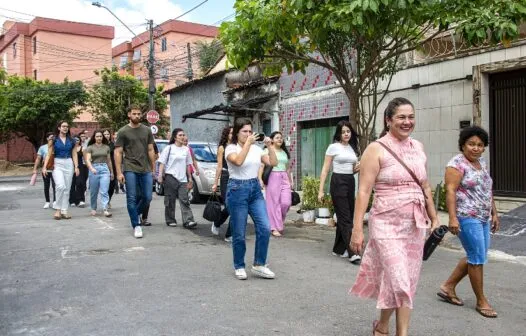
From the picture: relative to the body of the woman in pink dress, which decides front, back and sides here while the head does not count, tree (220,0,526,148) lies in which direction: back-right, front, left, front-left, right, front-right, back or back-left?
back-left

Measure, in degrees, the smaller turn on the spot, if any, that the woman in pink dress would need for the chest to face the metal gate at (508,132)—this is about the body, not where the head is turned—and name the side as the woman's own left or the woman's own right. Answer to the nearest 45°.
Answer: approximately 135° to the woman's own left

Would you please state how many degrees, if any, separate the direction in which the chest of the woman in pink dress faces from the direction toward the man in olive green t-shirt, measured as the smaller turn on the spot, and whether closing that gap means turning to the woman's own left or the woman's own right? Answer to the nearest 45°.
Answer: approximately 180°

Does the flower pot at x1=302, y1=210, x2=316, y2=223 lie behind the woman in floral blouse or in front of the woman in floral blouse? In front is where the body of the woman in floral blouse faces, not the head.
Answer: behind

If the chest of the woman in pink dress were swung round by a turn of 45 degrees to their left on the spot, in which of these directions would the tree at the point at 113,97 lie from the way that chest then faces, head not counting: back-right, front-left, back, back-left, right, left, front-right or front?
back-left

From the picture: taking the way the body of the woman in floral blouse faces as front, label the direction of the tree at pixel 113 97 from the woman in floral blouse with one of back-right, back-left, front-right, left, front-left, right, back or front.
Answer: back

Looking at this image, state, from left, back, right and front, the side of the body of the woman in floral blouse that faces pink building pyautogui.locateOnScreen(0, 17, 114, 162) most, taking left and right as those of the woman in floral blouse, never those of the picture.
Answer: back

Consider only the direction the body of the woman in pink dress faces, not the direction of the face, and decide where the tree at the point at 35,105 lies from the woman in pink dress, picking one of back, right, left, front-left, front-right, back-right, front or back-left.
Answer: back

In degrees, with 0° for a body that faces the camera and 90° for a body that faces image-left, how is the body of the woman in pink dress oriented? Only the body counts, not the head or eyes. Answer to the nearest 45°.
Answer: approximately 315°

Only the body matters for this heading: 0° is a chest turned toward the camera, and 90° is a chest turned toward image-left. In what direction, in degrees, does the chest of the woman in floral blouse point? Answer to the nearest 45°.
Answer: approximately 315°

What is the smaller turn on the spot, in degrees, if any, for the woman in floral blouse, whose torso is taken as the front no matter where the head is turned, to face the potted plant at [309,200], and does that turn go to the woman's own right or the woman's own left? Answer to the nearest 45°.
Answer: approximately 180°

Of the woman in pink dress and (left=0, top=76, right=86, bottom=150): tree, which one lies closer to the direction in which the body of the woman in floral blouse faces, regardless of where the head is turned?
the woman in pink dress
